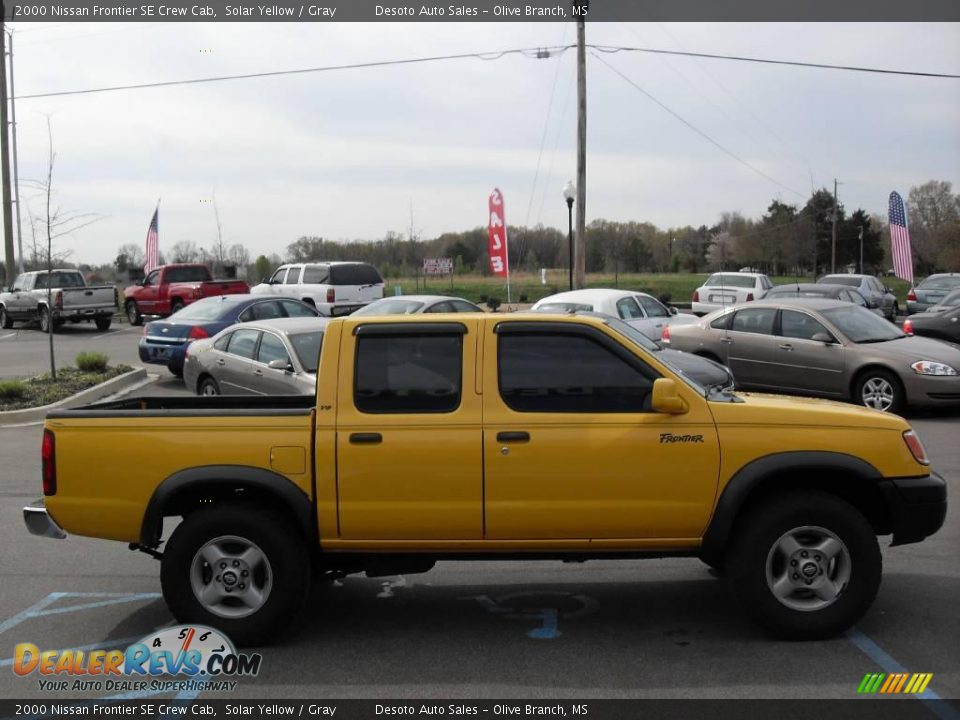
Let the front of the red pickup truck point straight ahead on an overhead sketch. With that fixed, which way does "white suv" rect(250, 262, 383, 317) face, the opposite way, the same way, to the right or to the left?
the same way

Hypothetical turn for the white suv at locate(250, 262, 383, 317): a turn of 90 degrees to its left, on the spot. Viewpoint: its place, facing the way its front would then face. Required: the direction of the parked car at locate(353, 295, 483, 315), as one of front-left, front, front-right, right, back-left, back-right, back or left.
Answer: front-left

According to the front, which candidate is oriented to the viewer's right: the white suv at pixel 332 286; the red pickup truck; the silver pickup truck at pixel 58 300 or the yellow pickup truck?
the yellow pickup truck

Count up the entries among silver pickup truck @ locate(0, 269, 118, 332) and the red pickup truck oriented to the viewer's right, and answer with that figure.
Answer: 0

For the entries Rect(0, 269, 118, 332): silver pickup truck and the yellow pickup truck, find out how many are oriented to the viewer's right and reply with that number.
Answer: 1

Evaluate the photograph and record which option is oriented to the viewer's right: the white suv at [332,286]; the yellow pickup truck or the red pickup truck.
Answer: the yellow pickup truck

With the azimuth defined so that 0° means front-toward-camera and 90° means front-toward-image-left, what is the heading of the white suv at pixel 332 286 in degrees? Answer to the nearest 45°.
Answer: approximately 135°

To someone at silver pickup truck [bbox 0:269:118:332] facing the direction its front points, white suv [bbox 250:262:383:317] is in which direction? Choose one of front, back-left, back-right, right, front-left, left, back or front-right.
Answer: back

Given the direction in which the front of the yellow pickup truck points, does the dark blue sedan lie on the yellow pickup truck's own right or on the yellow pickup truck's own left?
on the yellow pickup truck's own left

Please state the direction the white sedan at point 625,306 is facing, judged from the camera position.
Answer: facing away from the viewer and to the right of the viewer

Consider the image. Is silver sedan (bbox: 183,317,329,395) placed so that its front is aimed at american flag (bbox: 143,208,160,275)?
no

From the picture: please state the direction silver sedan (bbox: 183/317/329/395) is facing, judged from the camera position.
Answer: facing the viewer and to the right of the viewer

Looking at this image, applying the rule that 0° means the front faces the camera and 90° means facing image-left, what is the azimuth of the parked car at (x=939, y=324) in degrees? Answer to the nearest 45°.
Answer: approximately 315°

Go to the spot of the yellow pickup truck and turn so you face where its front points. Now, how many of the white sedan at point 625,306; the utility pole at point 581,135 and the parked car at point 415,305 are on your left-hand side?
3
